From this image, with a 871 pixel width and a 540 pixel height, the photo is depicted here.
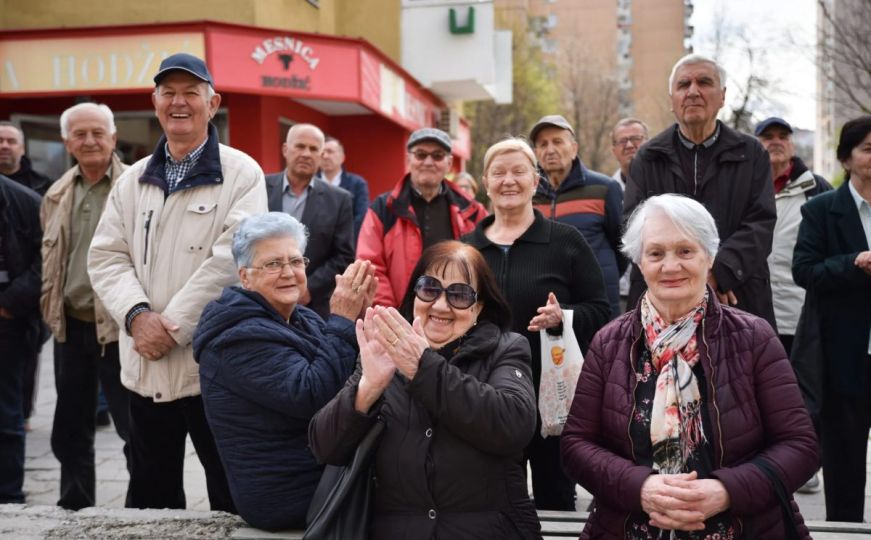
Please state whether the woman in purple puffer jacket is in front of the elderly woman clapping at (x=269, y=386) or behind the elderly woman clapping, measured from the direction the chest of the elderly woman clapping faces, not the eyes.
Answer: in front

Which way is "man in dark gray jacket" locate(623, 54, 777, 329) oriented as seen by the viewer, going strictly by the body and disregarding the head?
toward the camera

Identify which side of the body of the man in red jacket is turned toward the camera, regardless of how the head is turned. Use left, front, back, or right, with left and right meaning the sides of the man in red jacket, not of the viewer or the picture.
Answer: front

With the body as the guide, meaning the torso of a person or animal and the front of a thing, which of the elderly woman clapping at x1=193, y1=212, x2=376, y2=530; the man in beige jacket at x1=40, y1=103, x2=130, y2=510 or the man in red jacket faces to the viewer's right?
the elderly woman clapping

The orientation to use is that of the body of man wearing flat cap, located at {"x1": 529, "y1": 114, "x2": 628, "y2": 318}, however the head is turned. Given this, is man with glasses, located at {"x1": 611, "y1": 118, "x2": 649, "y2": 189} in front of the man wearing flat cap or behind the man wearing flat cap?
behind

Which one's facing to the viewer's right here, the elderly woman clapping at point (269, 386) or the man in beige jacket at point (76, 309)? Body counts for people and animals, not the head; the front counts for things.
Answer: the elderly woman clapping

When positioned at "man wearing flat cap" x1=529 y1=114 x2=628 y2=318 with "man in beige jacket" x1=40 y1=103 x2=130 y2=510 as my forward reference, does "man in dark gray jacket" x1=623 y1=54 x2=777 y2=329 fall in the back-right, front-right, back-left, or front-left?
back-left

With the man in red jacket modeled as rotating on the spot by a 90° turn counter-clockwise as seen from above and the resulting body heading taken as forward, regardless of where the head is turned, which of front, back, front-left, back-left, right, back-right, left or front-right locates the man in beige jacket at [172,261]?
back-right

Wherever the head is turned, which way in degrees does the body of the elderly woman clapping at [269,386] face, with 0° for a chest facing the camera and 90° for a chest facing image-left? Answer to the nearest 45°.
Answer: approximately 270°

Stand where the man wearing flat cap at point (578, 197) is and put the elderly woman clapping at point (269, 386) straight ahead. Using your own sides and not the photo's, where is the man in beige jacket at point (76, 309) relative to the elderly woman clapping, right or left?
right

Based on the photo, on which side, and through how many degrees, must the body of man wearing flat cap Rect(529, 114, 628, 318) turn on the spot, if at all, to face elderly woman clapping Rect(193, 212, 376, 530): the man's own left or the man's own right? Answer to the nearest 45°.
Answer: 0° — they already face them
